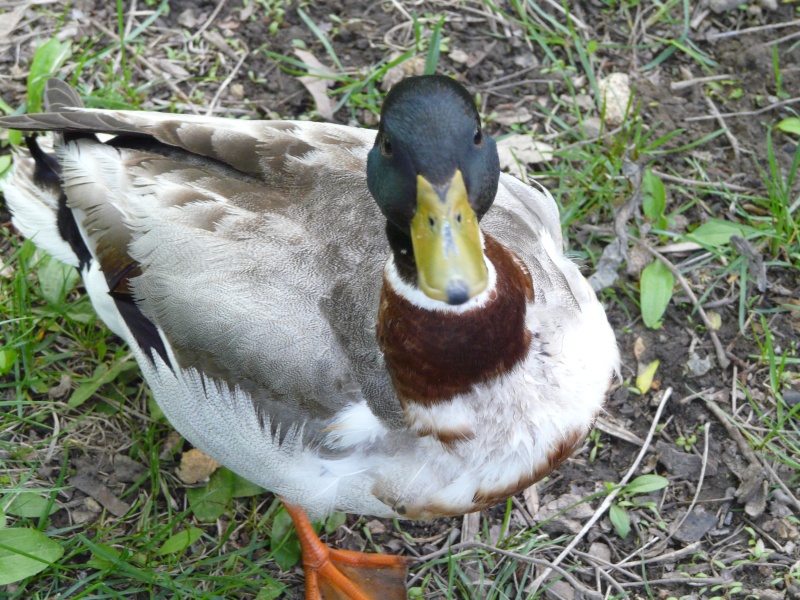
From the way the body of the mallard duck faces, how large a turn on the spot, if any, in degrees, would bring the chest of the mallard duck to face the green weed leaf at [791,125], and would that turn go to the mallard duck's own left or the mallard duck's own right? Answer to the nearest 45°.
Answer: approximately 90° to the mallard duck's own left

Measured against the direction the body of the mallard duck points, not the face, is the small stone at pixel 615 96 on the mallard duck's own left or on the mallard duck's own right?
on the mallard duck's own left

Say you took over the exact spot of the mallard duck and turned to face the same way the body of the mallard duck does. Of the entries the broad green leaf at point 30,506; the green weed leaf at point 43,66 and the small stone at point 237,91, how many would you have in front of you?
0

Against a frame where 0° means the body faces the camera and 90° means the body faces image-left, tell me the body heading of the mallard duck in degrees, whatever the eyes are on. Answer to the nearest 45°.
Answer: approximately 315°

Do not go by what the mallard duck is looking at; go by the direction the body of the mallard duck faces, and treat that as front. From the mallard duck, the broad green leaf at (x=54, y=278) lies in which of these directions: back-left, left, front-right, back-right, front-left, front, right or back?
back

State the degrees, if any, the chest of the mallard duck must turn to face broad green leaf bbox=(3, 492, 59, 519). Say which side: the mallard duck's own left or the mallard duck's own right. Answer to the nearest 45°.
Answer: approximately 135° to the mallard duck's own right

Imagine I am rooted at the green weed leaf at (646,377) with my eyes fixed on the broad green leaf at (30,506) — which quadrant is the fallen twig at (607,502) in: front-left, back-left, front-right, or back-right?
front-left

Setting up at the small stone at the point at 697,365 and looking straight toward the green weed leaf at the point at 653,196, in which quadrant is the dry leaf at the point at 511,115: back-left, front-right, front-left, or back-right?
front-left

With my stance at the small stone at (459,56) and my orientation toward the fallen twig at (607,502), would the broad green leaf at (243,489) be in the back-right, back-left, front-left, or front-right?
front-right

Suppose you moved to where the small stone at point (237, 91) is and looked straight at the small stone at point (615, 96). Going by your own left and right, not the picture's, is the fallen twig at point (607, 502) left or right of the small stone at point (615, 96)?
right
